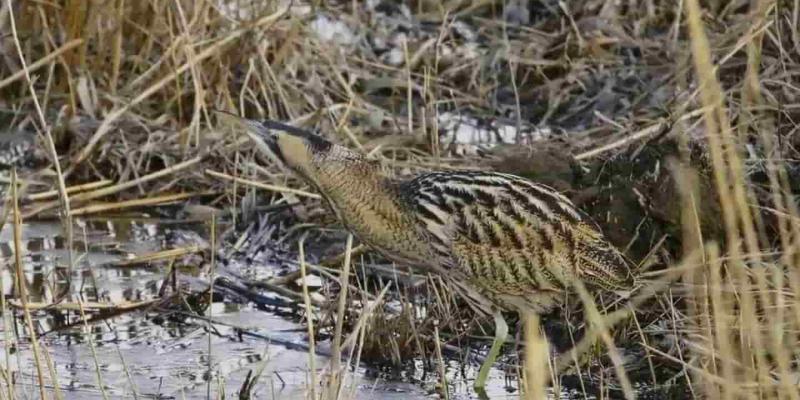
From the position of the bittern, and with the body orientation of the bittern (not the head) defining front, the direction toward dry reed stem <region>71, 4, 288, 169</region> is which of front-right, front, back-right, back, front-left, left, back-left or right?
front-right

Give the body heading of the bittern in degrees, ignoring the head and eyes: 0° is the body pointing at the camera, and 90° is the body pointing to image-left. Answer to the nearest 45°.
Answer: approximately 90°

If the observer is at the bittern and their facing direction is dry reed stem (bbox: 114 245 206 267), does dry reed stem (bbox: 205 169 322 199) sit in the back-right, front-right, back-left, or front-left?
front-right

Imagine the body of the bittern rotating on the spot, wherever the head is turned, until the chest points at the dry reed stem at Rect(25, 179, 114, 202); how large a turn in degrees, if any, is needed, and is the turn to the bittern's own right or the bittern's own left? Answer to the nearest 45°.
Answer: approximately 45° to the bittern's own right

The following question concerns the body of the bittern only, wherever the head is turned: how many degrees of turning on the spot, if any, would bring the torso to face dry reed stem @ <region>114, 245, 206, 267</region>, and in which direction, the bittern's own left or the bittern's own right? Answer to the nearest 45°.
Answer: approximately 45° to the bittern's own right
